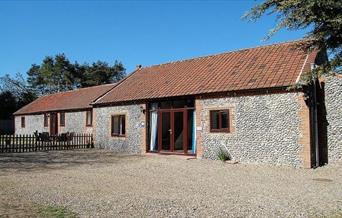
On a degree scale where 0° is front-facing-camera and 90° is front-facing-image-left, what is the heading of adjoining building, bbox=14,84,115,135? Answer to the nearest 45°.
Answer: approximately 45°

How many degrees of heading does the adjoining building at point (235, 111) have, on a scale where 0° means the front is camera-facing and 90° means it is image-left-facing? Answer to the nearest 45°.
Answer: approximately 45°
